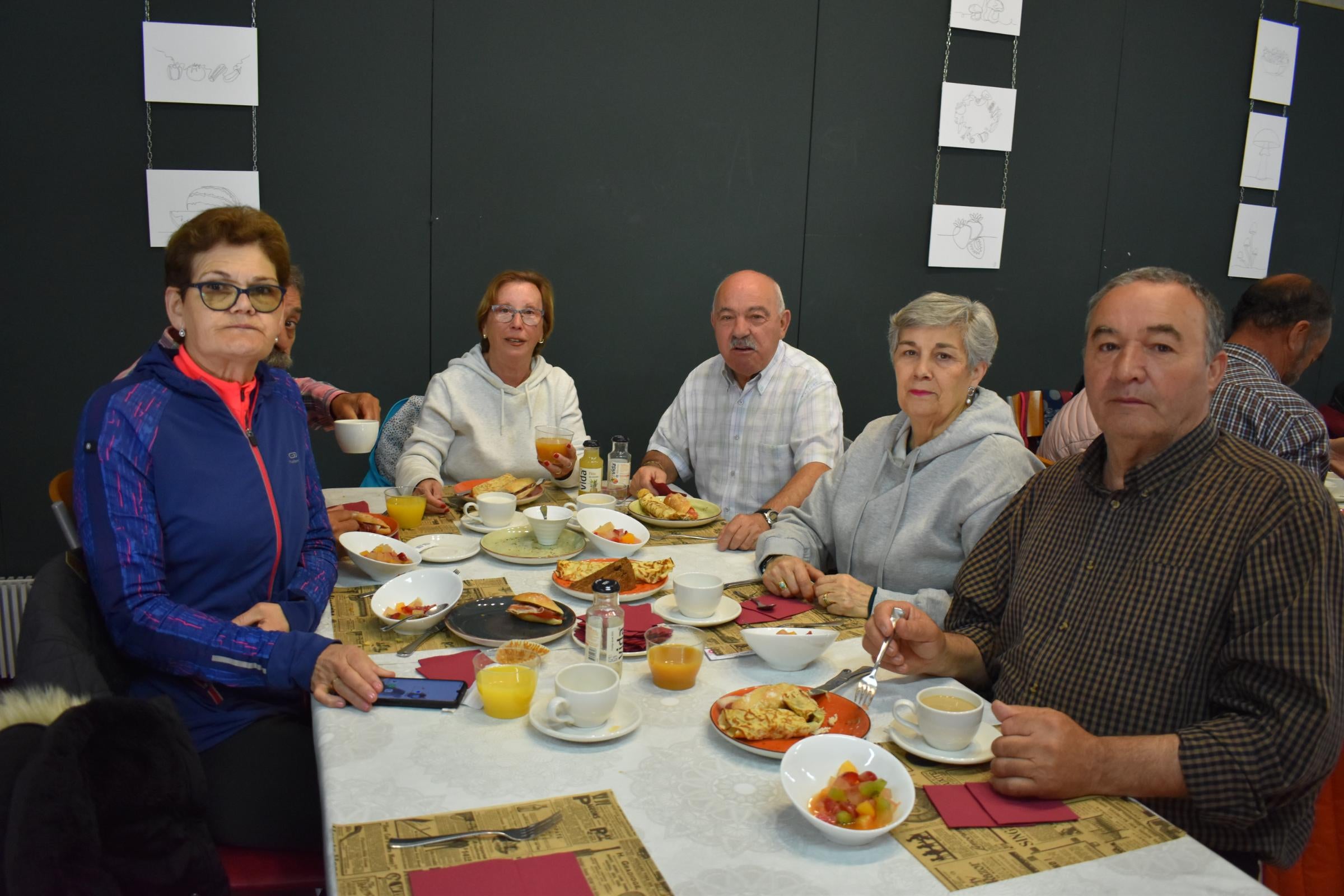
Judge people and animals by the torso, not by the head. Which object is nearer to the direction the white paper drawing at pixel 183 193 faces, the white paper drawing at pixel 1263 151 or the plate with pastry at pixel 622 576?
the plate with pastry

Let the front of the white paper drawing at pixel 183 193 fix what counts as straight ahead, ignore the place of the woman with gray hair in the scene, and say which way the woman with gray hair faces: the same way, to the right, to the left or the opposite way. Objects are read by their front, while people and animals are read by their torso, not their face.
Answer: to the right

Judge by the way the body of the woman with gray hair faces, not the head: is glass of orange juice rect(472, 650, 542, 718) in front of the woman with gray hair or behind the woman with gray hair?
in front

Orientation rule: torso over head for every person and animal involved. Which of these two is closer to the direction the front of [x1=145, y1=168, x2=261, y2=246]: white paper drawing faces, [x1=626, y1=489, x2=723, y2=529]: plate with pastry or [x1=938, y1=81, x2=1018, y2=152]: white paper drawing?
the plate with pastry

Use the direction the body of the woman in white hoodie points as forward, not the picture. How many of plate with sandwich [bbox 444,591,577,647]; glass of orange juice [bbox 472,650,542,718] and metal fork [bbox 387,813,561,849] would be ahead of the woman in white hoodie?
3
